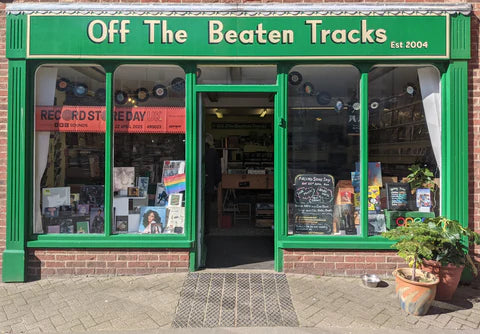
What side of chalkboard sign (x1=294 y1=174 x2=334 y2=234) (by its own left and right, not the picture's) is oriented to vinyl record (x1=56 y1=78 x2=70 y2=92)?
right

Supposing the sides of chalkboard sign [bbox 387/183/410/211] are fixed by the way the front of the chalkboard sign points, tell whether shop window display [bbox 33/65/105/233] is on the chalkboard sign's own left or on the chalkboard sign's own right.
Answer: on the chalkboard sign's own right

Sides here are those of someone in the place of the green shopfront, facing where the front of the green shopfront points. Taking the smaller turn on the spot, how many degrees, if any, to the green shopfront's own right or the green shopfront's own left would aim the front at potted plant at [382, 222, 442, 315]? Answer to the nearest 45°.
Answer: approximately 45° to the green shopfront's own left

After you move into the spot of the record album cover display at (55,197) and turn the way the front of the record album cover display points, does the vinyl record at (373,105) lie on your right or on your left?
on your left

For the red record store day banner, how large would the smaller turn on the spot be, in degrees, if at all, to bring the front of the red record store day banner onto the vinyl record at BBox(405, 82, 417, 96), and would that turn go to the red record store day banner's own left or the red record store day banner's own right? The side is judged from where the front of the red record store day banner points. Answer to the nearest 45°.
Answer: approximately 90° to the red record store day banner's own left

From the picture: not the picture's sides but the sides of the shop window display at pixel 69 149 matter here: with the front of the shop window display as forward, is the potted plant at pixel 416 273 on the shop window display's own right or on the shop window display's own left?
on the shop window display's own left

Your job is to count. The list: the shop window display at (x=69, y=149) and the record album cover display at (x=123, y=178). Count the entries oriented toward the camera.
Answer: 2
